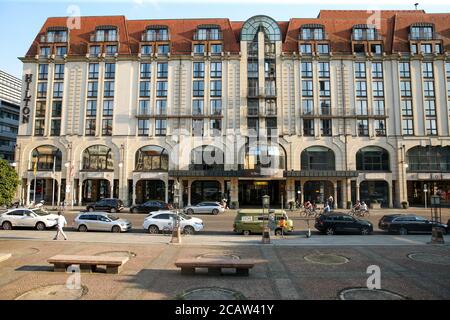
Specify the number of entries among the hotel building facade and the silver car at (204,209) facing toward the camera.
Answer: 1

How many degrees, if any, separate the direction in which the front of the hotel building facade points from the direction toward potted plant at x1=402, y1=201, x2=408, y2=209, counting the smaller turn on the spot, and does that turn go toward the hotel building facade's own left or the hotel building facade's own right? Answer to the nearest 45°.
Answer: approximately 90° to the hotel building facade's own left

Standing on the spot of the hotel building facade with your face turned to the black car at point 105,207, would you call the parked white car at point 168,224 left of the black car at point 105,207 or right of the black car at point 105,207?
left

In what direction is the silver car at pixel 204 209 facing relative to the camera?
to the viewer's left

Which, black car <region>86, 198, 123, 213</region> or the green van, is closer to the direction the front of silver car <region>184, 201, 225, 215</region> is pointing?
the black car

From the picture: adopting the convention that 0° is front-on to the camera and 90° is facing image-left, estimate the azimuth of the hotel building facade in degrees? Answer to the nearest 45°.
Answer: approximately 0°

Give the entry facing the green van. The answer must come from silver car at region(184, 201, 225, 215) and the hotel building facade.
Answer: the hotel building facade

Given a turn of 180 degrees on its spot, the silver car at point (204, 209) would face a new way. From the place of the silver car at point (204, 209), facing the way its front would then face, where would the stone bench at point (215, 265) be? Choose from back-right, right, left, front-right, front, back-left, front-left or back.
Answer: right

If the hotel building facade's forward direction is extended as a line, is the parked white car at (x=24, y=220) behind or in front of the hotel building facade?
in front

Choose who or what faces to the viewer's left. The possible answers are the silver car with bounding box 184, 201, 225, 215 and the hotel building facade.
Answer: the silver car

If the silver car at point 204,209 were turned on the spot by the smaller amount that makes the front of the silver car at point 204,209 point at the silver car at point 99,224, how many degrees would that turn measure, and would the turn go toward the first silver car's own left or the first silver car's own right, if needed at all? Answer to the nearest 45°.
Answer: approximately 45° to the first silver car's own left

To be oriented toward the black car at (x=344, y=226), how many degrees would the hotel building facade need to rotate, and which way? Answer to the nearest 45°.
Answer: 0° — it already faces it

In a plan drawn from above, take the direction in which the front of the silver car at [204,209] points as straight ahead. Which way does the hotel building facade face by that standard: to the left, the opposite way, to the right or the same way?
to the left
